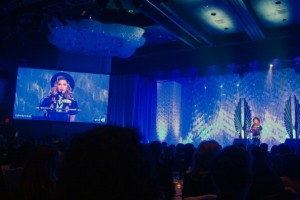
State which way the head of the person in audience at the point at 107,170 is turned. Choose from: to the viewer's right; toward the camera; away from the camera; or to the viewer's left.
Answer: away from the camera

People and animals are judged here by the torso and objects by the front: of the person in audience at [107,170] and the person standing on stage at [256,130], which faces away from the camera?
the person in audience

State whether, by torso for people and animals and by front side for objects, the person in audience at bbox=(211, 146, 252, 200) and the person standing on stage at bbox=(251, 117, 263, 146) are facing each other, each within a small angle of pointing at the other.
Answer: yes

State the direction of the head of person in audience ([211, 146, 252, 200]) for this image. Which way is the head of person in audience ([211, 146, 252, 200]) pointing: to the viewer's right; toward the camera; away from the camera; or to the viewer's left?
away from the camera

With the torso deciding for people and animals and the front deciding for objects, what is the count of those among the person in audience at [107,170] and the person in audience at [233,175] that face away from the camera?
2

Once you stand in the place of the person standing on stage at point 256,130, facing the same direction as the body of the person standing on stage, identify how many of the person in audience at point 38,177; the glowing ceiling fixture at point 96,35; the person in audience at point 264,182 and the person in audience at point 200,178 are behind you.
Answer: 0

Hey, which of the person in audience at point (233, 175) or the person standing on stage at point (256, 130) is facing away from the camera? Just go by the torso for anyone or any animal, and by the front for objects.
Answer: the person in audience

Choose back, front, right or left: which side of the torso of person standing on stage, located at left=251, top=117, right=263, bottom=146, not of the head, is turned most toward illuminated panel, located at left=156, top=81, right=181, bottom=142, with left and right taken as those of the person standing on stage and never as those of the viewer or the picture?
right

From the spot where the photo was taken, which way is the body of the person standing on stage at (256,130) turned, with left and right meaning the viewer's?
facing the viewer

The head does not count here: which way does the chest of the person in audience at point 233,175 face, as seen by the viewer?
away from the camera

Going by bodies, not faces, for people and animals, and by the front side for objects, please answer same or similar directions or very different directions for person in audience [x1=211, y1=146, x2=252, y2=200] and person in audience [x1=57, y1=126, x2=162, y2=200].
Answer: same or similar directions

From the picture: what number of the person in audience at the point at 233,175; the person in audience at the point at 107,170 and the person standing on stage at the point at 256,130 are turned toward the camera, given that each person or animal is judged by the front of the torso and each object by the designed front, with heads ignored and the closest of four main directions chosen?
1

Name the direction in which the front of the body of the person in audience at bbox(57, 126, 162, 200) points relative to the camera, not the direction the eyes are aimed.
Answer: away from the camera

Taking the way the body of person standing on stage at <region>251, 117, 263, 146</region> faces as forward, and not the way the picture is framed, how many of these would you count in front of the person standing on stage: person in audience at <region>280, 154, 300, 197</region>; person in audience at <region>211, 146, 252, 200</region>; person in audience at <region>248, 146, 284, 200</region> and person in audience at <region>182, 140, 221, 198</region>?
4

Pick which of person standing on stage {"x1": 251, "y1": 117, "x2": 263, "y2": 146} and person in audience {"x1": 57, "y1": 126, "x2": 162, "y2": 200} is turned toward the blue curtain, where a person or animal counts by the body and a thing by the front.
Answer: the person in audience

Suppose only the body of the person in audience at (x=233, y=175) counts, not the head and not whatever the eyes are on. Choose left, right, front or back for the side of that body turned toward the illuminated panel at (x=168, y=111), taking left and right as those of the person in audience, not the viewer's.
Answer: front

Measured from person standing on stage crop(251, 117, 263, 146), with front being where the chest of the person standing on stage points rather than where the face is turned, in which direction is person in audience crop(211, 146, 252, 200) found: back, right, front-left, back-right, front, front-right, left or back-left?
front

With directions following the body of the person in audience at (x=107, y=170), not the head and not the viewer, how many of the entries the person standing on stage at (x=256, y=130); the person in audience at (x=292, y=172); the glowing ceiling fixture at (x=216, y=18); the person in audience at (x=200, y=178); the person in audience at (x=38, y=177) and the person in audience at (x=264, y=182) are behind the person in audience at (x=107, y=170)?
0

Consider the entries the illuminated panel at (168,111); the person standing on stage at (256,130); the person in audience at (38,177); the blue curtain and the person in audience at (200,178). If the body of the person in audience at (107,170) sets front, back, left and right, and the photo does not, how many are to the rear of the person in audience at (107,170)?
0
